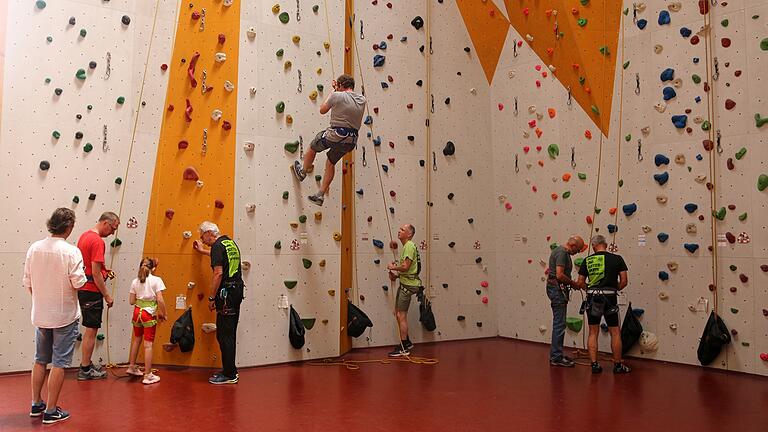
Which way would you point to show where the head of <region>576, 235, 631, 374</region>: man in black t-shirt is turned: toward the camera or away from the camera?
away from the camera

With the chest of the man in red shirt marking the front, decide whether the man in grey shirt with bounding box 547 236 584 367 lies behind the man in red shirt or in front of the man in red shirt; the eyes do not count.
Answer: in front

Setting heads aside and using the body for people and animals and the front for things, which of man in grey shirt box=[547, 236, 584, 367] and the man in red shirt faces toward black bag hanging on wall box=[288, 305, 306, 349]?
the man in red shirt

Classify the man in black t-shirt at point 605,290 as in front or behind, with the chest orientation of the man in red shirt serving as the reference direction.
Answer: in front

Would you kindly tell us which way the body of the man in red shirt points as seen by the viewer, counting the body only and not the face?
to the viewer's right

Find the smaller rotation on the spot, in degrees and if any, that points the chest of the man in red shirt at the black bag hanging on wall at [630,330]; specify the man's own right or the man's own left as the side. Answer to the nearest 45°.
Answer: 0° — they already face it

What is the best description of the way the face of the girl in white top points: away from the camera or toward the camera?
away from the camera

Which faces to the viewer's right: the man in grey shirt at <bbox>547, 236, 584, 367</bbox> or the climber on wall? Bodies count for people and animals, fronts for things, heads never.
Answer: the man in grey shirt

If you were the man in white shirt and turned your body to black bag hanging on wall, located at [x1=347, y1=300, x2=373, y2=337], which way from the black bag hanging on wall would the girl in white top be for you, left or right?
left

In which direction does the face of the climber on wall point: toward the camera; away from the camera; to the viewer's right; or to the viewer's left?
away from the camera

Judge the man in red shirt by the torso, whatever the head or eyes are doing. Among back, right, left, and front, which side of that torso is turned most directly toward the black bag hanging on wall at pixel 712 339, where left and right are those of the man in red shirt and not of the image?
front
